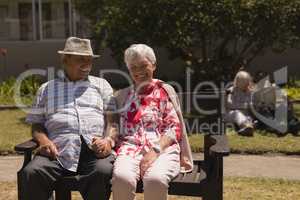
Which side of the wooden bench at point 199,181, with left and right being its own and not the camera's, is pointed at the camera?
front

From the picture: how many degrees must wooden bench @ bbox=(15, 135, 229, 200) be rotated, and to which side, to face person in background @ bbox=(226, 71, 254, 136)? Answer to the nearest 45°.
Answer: approximately 180°

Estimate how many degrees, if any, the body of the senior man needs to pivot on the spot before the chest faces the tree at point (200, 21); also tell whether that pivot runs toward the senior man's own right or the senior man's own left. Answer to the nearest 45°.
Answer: approximately 135° to the senior man's own left

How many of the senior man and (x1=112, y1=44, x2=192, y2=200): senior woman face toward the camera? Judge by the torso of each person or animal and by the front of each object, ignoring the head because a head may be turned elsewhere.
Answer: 2

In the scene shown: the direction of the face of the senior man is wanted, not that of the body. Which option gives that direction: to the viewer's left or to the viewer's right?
to the viewer's right

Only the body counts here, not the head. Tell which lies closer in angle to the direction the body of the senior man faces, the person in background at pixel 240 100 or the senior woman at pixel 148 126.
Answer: the senior woman

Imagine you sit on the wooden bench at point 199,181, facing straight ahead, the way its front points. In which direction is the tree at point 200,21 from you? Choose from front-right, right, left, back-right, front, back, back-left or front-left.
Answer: back

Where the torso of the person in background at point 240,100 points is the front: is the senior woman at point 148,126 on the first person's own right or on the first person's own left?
on the first person's own right

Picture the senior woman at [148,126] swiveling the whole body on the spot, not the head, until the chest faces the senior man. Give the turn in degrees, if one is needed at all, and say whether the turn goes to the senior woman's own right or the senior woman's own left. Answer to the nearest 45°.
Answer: approximately 90° to the senior woman's own right

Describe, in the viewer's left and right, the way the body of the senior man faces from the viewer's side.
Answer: facing the viewer

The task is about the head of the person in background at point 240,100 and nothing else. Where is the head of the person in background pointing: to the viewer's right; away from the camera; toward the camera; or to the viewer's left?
toward the camera

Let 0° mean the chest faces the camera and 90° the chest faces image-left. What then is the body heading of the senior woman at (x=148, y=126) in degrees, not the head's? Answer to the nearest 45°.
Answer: approximately 0°
